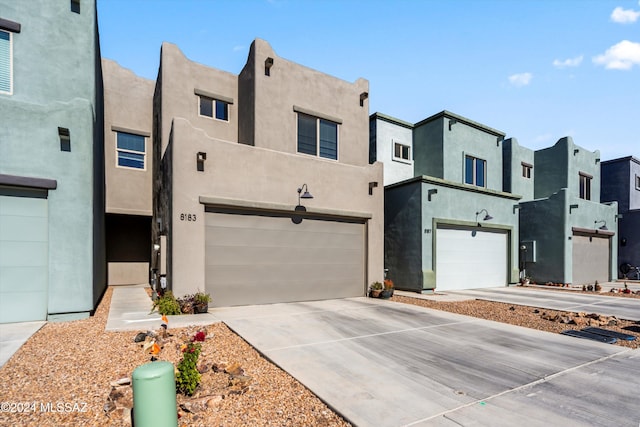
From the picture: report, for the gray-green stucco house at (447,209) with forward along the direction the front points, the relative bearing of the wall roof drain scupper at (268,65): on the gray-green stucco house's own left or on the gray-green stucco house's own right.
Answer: on the gray-green stucco house's own right

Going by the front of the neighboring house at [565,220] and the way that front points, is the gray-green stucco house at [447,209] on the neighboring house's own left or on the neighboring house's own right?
on the neighboring house's own right

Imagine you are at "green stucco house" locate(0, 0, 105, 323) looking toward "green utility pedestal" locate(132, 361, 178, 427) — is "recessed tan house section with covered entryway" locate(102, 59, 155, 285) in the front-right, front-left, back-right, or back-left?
back-left

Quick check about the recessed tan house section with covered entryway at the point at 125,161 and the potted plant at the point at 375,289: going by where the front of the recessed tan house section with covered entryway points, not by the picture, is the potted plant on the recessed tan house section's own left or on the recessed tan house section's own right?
on the recessed tan house section's own left

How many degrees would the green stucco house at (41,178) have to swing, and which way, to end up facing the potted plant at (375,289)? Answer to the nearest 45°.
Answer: approximately 90° to its left

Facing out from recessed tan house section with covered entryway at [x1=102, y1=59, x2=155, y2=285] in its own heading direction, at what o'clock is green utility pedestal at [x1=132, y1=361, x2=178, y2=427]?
The green utility pedestal is roughly at 12 o'clock from the recessed tan house section with covered entryway.

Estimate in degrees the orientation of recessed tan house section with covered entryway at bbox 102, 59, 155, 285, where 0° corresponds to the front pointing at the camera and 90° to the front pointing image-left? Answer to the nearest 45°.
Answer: approximately 0°

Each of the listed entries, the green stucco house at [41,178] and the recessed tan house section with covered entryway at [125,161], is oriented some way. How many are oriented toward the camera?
2

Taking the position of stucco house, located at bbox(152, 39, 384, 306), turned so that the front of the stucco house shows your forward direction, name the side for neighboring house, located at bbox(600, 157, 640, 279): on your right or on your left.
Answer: on your left

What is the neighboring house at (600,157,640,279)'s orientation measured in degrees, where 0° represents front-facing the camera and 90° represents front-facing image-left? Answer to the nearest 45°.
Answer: approximately 315°

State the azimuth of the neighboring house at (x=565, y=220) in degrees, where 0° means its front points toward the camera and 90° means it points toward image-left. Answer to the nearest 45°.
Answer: approximately 315°

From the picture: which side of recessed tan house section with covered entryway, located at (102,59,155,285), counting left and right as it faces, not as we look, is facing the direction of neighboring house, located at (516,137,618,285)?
left
